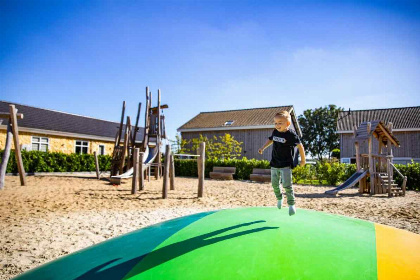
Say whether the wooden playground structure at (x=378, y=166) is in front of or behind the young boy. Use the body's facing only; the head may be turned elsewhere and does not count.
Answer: behind

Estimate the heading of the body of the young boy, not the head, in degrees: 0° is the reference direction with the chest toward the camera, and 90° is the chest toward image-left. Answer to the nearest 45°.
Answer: approximately 45°

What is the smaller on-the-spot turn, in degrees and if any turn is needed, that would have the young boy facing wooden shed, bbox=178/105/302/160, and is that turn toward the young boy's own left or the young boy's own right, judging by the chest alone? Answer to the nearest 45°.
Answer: approximately 135° to the young boy's own right

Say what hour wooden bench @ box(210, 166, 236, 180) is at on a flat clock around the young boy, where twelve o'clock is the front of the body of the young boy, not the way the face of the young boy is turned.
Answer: The wooden bench is roughly at 4 o'clock from the young boy.

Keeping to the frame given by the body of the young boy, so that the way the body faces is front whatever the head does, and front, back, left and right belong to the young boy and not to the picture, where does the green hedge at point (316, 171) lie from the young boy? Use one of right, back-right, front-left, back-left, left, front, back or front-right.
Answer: back-right
